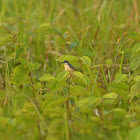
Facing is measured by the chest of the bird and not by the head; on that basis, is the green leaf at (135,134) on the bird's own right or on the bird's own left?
on the bird's own left

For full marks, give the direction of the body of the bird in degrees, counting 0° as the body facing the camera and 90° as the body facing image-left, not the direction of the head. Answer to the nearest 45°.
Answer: approximately 90°
